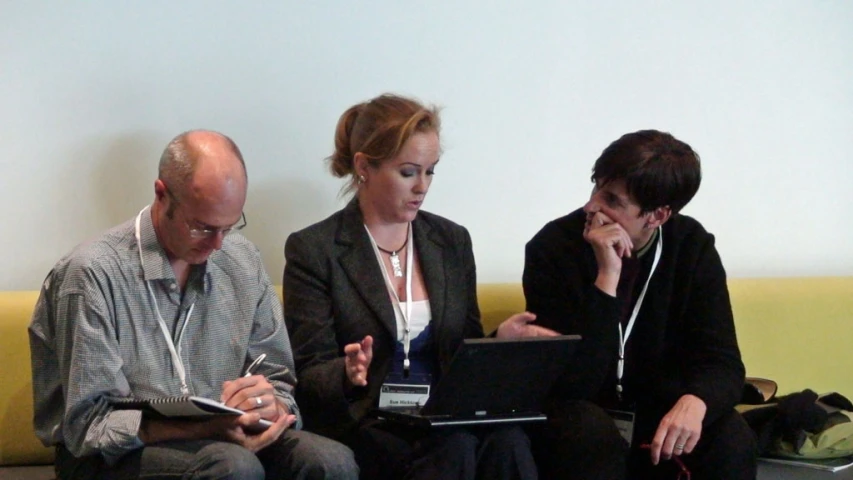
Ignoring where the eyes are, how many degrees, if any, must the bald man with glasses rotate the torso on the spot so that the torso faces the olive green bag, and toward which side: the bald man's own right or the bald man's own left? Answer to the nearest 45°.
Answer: approximately 45° to the bald man's own left

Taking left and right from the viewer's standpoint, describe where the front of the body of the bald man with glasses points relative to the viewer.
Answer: facing the viewer and to the right of the viewer
